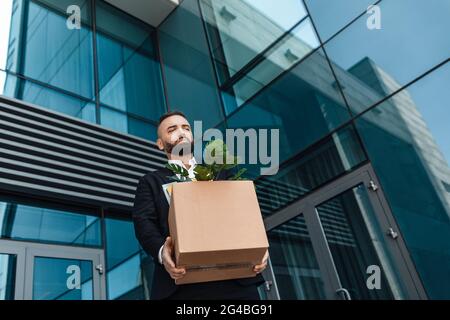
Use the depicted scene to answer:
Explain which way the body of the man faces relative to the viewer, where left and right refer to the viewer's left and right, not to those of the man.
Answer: facing the viewer and to the right of the viewer

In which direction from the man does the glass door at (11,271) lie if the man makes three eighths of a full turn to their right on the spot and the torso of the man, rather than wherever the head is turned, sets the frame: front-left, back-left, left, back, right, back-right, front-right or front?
front-right

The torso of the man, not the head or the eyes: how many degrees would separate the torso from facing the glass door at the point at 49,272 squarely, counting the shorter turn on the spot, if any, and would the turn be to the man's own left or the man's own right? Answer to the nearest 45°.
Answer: approximately 180°

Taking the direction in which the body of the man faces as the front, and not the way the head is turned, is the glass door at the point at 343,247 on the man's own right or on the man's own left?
on the man's own left
